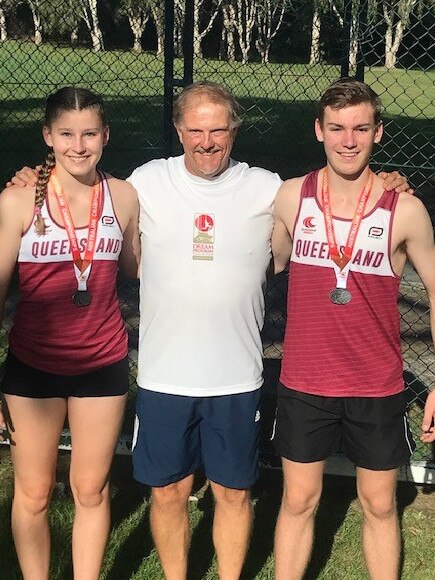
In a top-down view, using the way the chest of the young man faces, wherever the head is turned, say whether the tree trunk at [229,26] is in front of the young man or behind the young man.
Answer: behind

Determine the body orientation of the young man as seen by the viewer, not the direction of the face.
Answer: toward the camera

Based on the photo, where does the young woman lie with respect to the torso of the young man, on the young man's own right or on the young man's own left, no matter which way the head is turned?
on the young man's own right

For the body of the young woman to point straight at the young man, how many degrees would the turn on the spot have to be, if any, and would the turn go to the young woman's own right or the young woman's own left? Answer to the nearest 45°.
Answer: approximately 90° to the young woman's own left

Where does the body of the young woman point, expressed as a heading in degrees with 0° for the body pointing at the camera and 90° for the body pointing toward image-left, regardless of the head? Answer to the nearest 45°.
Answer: approximately 0°

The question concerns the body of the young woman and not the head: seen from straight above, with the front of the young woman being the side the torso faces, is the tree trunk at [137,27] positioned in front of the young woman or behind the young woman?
behind

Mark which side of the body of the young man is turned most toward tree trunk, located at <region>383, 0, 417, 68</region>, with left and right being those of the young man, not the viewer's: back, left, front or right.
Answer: back

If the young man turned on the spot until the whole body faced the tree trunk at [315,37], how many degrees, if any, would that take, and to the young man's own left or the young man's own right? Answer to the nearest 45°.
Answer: approximately 180°

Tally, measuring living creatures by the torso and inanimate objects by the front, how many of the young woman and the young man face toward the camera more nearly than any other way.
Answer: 2
